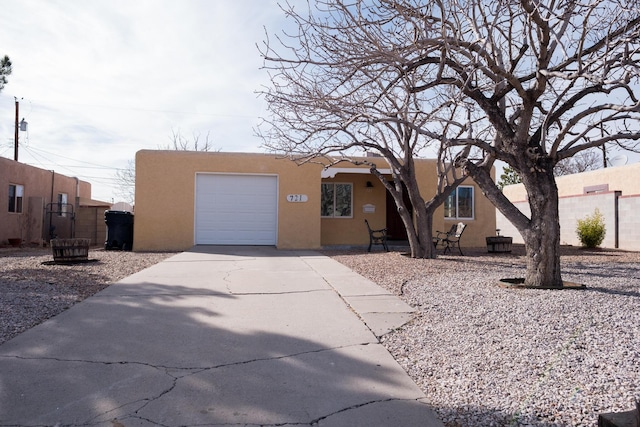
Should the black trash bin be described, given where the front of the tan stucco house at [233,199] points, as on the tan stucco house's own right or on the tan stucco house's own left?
on the tan stucco house's own right

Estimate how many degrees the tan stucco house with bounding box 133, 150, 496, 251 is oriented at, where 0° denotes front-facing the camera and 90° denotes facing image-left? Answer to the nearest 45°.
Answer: approximately 0°

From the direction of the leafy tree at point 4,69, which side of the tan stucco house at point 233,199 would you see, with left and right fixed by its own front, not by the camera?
right

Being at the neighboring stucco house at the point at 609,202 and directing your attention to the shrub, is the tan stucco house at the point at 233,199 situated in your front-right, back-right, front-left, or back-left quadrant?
front-right

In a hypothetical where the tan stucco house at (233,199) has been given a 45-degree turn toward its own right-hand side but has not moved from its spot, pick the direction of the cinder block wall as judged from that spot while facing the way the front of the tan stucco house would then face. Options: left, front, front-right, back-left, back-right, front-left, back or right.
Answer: back-left

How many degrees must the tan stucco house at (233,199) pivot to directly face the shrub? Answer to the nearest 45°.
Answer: approximately 90° to its left

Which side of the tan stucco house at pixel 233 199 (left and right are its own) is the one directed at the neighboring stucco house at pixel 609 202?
left
